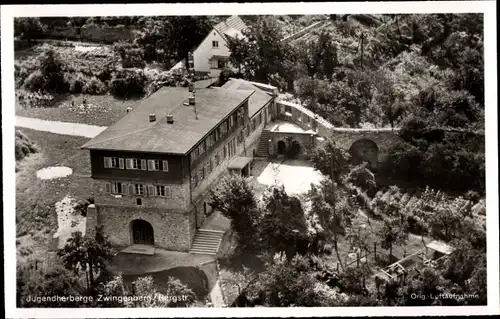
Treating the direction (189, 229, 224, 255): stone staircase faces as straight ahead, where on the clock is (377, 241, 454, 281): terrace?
The terrace is roughly at 9 o'clock from the stone staircase.

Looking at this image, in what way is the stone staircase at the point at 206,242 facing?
toward the camera

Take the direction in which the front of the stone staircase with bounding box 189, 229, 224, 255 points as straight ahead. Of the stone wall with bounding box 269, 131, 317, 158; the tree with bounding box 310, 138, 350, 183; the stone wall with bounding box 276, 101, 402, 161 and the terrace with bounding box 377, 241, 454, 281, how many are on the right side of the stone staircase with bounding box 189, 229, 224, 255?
0

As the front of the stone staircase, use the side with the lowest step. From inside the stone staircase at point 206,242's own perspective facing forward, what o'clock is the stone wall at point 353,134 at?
The stone wall is roughly at 8 o'clock from the stone staircase.
